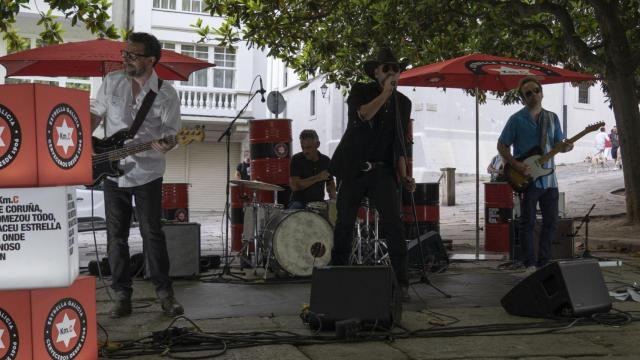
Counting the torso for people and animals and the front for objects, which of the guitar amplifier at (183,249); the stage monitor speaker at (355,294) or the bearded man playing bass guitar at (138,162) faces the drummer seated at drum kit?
the stage monitor speaker

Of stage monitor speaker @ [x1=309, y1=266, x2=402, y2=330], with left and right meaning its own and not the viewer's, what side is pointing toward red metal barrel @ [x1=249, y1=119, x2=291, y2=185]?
front

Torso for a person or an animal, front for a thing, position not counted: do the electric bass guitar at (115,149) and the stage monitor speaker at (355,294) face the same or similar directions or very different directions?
very different directions

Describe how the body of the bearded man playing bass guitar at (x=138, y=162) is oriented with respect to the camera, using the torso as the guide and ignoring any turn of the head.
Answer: toward the camera

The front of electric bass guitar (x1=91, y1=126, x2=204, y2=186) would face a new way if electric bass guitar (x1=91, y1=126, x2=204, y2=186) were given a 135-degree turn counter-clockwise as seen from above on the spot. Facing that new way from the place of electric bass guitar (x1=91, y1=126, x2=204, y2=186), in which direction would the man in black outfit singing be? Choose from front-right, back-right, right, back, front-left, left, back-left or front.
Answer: front-right

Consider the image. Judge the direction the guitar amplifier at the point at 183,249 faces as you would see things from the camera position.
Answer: facing the viewer

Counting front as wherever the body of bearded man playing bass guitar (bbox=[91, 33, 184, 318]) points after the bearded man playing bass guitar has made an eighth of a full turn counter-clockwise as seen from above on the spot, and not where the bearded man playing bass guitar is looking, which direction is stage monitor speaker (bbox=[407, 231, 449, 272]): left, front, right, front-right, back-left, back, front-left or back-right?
left

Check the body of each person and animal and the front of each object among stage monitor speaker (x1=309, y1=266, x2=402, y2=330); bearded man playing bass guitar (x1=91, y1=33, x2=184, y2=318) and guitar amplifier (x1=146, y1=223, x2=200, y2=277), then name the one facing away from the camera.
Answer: the stage monitor speaker

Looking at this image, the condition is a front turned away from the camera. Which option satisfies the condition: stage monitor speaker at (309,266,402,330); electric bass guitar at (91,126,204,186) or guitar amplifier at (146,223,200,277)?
the stage monitor speaker

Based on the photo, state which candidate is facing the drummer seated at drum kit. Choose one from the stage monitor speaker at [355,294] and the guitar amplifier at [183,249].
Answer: the stage monitor speaker

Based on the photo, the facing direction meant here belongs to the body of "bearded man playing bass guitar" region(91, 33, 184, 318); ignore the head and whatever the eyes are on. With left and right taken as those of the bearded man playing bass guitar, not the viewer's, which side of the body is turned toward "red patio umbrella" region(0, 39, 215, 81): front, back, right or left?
back

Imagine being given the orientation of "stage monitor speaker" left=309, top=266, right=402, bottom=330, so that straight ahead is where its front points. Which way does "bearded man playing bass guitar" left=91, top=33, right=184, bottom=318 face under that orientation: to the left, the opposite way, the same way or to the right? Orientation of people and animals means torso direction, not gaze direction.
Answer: the opposite way

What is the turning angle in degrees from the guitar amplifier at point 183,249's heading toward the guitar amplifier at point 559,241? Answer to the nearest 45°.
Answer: approximately 90° to its left

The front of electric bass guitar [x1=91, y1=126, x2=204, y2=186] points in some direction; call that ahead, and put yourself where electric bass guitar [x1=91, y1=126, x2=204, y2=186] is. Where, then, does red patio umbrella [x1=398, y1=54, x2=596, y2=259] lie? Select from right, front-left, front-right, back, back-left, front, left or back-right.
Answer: back-left

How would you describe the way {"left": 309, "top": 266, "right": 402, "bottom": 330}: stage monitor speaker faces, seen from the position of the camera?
facing away from the viewer

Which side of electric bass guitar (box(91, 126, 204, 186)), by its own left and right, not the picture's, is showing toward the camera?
front
